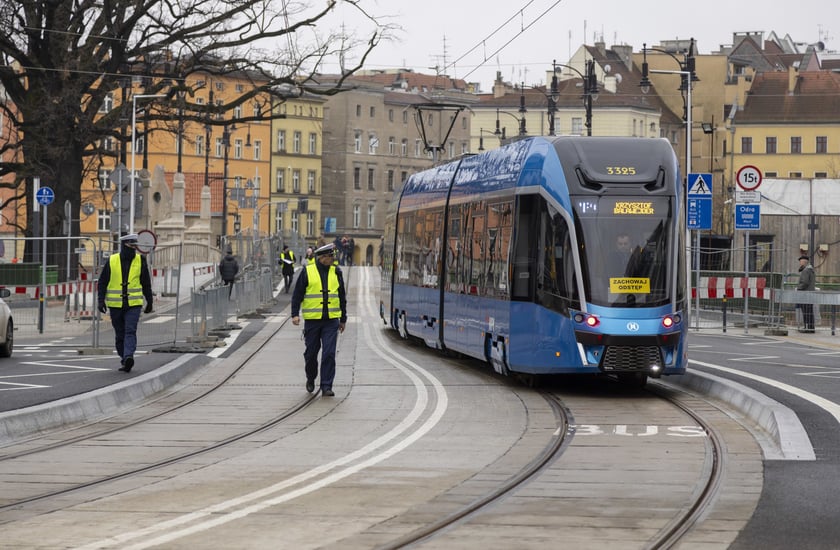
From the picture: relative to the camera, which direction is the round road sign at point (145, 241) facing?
toward the camera

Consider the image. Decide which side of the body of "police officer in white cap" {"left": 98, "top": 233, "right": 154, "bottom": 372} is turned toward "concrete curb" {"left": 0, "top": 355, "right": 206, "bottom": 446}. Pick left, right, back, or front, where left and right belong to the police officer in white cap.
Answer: front

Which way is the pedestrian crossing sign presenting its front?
toward the camera

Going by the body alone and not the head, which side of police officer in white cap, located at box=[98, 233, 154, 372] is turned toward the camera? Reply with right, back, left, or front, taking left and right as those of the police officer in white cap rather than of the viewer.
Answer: front

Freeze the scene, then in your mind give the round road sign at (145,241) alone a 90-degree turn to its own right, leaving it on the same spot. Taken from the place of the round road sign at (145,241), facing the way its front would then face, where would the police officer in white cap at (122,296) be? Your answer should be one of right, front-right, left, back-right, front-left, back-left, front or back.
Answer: left

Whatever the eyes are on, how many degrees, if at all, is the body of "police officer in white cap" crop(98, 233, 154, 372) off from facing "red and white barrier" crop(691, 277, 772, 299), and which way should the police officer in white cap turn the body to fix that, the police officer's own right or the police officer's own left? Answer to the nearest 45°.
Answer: approximately 135° to the police officer's own left

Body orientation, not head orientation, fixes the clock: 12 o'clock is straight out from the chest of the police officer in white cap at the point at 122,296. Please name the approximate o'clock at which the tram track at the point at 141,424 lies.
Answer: The tram track is roughly at 12 o'clock from the police officer in white cap.

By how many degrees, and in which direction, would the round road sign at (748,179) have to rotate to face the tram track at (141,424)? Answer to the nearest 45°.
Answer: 0° — it already faces it

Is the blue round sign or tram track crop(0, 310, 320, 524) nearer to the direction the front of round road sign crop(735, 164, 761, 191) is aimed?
the tram track

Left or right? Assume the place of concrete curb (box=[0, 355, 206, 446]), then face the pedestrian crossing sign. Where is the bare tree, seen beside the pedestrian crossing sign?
left

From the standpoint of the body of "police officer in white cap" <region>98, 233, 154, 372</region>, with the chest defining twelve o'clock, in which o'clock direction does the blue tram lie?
The blue tram is roughly at 8 o'clock from the police officer in white cap.

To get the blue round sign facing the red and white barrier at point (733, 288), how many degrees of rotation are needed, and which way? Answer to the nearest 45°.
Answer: approximately 45° to its left
